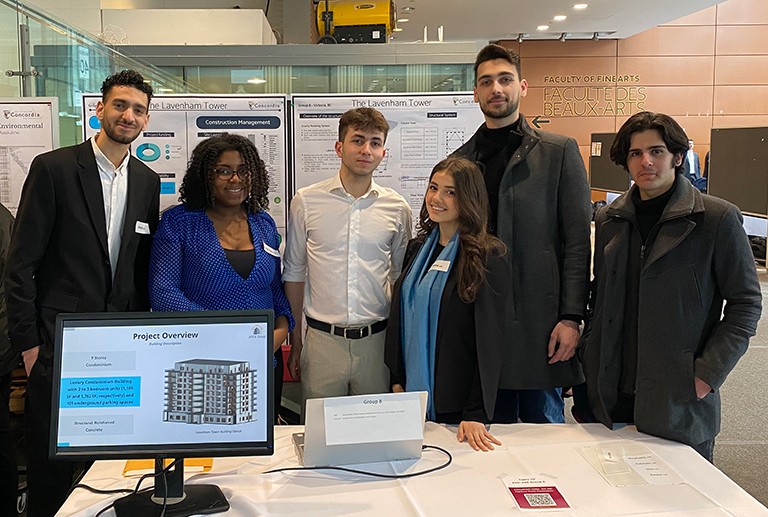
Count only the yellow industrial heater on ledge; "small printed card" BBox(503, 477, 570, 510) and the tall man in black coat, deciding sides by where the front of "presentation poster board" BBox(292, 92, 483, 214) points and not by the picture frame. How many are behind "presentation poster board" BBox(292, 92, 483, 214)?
1

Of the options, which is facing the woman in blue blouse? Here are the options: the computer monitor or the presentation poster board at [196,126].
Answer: the presentation poster board

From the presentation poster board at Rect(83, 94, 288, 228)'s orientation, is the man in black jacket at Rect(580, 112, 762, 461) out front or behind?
out front

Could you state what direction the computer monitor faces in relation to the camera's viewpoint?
facing the viewer

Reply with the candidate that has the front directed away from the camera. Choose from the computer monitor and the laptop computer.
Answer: the laptop computer

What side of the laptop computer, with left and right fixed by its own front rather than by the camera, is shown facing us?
back

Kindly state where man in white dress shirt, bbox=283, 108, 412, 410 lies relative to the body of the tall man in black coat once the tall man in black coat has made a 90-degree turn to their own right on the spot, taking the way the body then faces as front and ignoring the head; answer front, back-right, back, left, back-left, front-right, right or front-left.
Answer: front-left

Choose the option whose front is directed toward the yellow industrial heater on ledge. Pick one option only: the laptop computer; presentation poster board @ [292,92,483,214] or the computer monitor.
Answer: the laptop computer

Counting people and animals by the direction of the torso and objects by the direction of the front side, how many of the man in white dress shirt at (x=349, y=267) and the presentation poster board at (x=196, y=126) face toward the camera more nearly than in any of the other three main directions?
2

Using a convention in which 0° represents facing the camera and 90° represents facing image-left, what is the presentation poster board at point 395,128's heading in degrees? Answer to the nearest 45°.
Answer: approximately 0°
